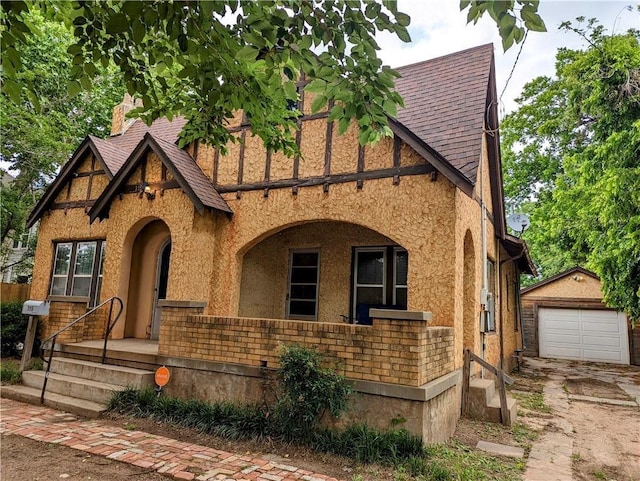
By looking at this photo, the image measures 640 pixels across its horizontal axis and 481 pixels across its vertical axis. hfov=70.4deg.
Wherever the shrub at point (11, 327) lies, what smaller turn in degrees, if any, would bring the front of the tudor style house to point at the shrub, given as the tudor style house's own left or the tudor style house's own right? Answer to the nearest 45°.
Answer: approximately 45° to the tudor style house's own right

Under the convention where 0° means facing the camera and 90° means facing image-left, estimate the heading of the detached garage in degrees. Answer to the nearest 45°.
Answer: approximately 0°

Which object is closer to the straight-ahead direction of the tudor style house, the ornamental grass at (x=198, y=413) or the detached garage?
the ornamental grass

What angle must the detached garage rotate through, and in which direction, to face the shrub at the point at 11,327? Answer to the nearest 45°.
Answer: approximately 45° to its right

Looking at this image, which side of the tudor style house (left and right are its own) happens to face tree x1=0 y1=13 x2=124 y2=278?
right

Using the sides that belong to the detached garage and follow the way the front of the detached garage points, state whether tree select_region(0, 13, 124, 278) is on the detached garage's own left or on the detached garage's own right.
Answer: on the detached garage's own right

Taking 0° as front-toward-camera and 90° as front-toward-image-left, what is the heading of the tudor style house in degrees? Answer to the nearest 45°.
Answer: approximately 45°

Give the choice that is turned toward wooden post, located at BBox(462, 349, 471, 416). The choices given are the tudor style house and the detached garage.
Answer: the detached garage
